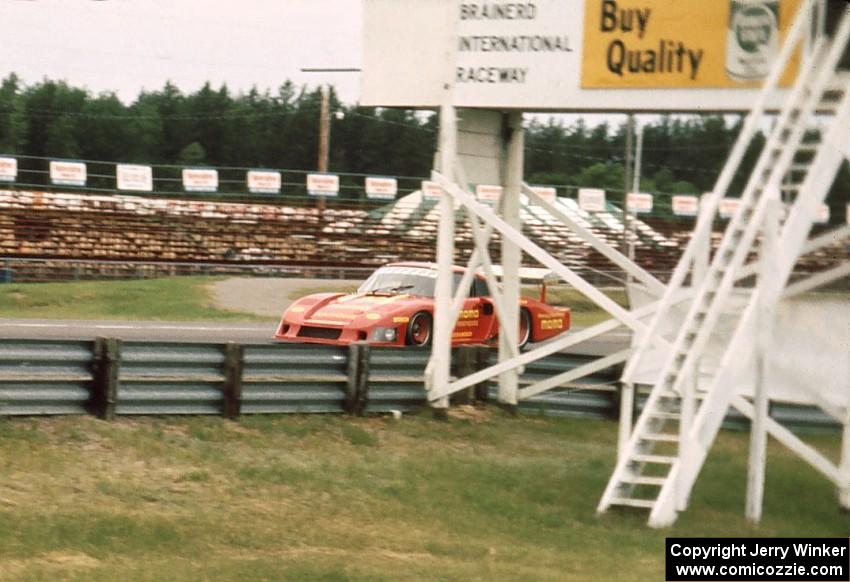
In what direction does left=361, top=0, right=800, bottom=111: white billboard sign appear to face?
toward the camera

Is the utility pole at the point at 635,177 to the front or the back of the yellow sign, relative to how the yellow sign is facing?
to the back

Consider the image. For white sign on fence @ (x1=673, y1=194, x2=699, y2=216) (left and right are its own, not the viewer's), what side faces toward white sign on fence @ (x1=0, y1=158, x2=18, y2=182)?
right

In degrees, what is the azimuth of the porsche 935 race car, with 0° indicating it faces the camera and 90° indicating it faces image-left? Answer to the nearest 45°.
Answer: approximately 45°

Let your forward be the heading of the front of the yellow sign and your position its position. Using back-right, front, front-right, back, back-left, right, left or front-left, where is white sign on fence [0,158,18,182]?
back-right

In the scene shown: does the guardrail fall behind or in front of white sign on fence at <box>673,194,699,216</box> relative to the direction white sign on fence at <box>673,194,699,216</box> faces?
in front

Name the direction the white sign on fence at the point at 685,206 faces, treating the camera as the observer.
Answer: facing the viewer

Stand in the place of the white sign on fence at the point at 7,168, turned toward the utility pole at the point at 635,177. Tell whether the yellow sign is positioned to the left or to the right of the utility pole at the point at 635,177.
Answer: right

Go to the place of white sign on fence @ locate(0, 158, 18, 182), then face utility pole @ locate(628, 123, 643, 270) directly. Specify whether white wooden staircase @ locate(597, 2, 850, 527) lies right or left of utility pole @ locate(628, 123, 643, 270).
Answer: right

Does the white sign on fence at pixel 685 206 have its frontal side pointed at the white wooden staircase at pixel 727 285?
yes

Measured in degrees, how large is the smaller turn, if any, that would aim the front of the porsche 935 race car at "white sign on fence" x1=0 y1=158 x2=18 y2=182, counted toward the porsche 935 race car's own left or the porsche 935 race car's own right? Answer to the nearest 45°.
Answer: approximately 90° to the porsche 935 race car's own right

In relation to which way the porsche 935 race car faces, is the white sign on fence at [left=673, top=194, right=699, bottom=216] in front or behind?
behind

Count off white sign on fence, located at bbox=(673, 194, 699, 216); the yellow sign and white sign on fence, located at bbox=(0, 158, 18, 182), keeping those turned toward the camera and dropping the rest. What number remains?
3
